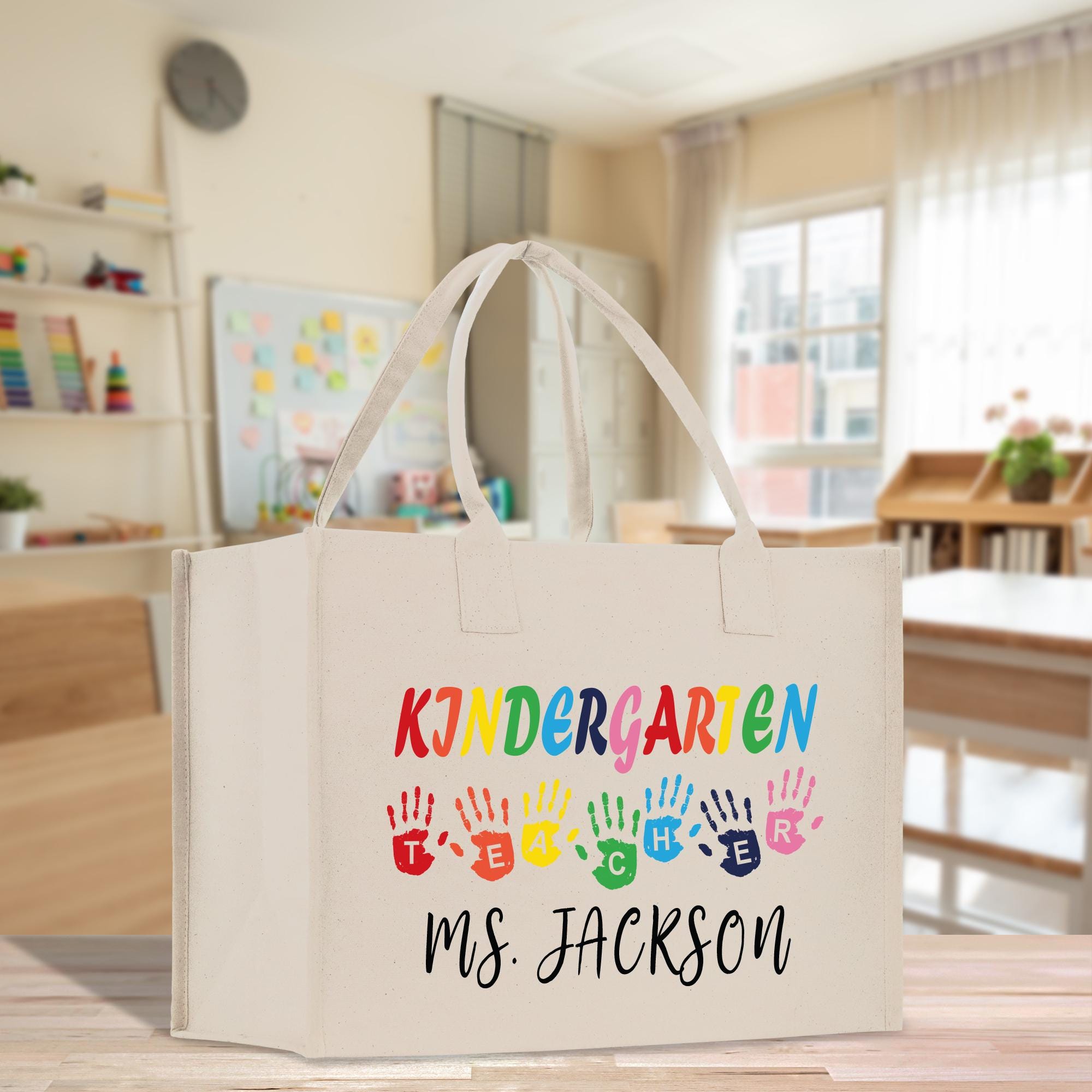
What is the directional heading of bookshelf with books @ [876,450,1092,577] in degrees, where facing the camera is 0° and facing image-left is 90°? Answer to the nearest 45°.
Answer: approximately 0°

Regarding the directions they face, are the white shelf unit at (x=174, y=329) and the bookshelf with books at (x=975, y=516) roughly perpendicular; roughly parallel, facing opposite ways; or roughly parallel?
roughly perpendicular

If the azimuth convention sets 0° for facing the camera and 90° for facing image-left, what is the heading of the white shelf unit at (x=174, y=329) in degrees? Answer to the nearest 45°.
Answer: approximately 315°

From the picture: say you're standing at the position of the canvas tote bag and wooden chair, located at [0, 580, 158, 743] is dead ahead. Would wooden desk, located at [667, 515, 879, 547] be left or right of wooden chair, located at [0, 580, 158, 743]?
right

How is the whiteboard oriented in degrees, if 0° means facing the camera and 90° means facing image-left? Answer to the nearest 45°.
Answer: approximately 315°

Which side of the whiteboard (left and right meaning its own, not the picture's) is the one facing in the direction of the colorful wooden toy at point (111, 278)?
right

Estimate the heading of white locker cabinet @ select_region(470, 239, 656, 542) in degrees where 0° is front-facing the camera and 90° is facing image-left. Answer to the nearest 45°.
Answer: approximately 315°

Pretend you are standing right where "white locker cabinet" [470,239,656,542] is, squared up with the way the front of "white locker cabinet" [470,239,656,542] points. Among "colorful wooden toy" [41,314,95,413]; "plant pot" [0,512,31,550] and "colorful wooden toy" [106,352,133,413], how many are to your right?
3

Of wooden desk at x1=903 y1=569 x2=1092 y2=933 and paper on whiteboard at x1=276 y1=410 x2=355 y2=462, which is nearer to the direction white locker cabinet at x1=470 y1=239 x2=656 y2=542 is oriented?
the wooden desk
